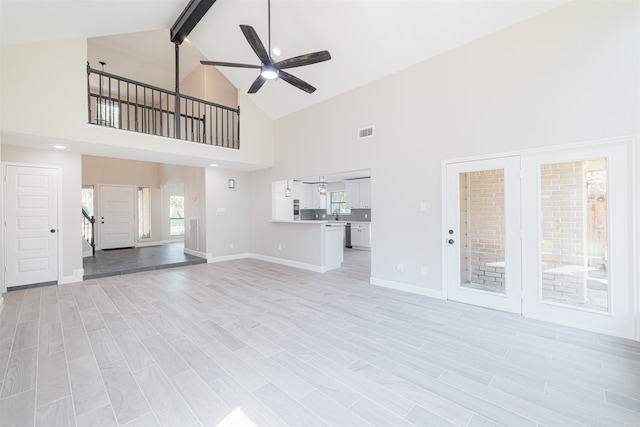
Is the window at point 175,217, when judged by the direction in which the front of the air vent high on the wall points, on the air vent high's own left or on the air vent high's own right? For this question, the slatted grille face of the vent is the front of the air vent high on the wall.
on the air vent high's own right

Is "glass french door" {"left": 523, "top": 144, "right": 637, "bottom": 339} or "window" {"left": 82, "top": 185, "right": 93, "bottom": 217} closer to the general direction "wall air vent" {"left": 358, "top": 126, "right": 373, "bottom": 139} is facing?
the window

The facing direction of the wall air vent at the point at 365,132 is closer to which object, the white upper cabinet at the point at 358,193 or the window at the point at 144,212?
the window

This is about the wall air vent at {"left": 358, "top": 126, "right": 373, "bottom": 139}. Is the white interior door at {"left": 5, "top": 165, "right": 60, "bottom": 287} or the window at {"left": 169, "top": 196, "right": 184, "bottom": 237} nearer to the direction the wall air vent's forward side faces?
the white interior door

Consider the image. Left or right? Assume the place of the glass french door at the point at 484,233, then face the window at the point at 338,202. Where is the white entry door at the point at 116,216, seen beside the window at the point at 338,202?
left

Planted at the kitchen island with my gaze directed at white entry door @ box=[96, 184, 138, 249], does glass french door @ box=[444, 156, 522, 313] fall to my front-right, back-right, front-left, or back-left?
back-left

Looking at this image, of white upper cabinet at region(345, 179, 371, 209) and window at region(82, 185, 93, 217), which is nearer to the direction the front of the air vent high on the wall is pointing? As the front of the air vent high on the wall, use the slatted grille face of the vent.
the window

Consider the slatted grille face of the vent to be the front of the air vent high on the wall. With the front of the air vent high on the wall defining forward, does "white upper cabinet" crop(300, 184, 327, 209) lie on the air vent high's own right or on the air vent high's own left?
on the air vent high's own right

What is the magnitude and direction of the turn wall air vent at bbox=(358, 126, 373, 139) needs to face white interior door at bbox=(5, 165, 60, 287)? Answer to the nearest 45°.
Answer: approximately 45° to its right

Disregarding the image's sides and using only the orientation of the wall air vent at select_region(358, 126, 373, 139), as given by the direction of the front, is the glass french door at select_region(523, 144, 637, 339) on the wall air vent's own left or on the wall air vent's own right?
on the wall air vent's own left

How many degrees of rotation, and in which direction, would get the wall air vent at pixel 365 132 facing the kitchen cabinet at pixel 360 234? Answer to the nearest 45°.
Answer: approximately 135° to its right

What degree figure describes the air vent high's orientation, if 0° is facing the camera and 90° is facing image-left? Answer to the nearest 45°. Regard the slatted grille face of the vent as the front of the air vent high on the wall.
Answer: approximately 45°

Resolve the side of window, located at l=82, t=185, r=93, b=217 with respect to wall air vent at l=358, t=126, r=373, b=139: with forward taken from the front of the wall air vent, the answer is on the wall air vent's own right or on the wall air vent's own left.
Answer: on the wall air vent's own right
